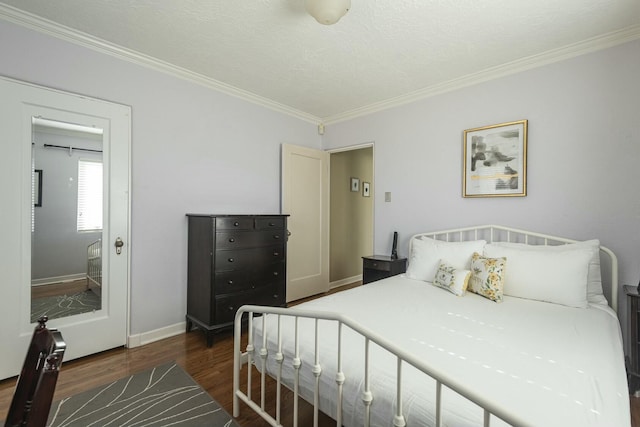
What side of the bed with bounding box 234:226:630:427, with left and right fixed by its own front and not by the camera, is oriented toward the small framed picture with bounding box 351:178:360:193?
right

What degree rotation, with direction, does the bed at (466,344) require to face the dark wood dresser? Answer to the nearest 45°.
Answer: approximately 45° to its right

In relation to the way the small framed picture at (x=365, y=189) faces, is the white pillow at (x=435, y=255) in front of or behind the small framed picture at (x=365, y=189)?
in front

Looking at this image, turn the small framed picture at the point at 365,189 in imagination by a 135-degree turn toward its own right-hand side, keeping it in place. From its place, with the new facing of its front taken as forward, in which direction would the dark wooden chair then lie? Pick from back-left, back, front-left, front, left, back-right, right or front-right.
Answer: left

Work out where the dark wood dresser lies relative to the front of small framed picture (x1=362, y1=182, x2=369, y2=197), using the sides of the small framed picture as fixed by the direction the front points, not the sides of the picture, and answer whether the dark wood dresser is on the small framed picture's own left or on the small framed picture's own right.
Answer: on the small framed picture's own right

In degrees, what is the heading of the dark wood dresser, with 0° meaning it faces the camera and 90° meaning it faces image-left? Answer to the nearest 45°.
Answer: approximately 315°

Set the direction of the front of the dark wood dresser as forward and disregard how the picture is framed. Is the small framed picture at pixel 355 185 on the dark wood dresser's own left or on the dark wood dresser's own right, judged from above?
on the dark wood dresser's own left

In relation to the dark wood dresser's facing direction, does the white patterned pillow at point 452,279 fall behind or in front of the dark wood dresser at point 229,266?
in front

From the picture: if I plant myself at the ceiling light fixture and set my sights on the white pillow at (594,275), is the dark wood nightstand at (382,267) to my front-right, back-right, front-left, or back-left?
front-left

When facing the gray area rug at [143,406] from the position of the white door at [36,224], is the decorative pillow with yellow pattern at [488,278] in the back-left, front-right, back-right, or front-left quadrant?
front-left

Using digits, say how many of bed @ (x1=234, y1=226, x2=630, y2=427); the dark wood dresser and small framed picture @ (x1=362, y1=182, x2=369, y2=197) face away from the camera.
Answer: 0

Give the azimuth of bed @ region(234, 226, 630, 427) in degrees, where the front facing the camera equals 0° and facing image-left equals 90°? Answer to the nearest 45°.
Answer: approximately 45°

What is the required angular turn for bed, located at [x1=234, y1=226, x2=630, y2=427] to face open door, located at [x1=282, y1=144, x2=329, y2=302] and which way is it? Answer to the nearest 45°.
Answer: approximately 90° to its right

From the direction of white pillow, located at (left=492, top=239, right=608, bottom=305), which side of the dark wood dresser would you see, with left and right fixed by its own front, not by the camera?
front

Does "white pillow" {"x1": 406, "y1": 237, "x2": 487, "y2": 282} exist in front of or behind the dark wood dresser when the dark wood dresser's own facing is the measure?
in front

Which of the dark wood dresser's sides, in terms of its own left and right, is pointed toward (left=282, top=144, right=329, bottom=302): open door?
left
